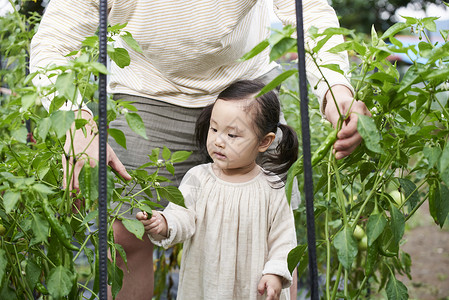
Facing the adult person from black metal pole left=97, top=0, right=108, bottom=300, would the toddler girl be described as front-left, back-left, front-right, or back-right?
front-right

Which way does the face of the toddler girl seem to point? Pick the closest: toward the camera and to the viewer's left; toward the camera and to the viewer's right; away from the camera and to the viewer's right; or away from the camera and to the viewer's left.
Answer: toward the camera and to the viewer's left

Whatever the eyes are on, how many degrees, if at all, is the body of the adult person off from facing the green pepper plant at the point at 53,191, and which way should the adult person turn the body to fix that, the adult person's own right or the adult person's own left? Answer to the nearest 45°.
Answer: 0° — they already face it

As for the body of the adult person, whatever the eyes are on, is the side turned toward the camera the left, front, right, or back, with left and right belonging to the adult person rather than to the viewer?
front

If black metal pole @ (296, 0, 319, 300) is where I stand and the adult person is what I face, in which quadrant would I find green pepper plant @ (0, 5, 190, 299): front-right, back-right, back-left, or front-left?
front-left

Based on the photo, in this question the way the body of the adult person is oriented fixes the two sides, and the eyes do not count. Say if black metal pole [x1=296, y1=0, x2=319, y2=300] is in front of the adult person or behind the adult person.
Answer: in front
